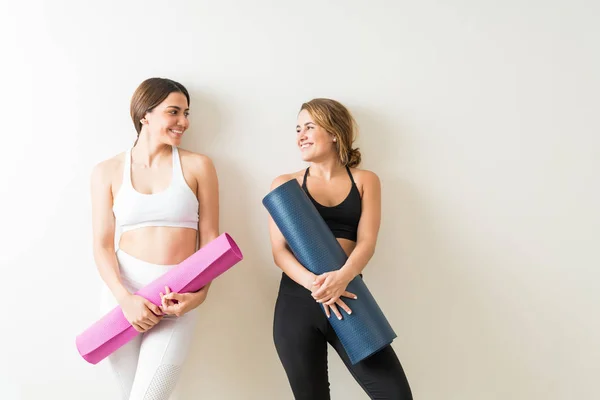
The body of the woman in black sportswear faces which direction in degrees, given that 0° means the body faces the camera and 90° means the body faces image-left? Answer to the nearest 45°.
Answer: approximately 0°

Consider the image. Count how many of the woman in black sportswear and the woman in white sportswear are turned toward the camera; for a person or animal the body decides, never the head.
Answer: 2

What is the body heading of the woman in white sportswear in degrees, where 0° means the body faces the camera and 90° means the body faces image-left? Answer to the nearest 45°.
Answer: approximately 0°
